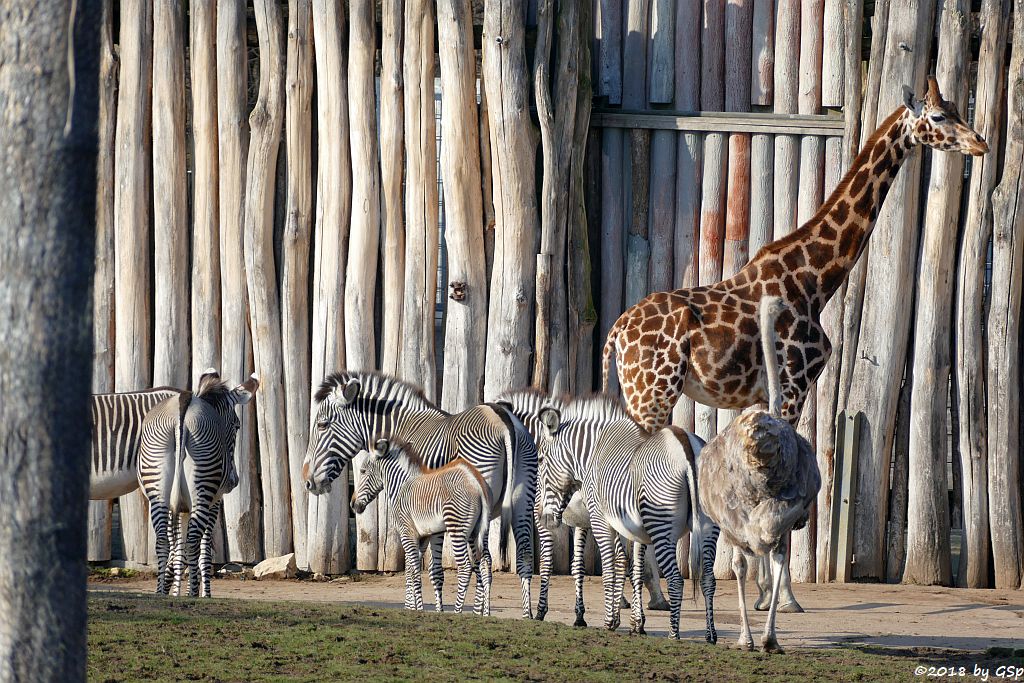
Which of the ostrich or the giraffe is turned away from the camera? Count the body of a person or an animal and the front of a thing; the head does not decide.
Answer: the ostrich

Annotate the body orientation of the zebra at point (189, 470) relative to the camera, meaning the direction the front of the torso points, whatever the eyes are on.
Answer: away from the camera

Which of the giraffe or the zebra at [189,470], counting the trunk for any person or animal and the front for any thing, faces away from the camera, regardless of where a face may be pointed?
the zebra

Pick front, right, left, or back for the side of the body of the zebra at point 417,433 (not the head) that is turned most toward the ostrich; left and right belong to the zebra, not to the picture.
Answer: back

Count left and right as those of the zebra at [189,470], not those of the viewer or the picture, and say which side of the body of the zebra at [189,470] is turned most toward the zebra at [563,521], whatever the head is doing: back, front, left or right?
right

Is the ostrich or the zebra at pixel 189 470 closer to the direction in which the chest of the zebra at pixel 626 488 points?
the zebra

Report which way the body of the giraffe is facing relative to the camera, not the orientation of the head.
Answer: to the viewer's right

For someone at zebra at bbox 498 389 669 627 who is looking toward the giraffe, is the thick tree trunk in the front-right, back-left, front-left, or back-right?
back-right

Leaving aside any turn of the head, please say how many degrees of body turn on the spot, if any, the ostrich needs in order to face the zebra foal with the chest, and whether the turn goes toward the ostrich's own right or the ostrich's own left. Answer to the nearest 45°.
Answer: approximately 45° to the ostrich's own left

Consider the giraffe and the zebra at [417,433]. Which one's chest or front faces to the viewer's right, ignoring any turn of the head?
the giraffe

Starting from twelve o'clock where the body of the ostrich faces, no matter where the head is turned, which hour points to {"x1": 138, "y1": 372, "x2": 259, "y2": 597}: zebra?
The zebra is roughly at 10 o'clock from the ostrich.

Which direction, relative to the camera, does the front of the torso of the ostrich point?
away from the camera

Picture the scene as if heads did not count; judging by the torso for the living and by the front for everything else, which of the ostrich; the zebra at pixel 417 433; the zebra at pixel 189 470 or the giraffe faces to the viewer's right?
the giraffe

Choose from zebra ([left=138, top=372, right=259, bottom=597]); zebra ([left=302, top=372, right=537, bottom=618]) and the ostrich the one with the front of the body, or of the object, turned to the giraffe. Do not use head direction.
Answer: the ostrich

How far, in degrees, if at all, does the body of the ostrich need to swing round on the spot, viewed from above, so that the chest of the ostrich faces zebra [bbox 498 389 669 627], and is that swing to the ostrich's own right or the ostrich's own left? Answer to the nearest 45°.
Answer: approximately 45° to the ostrich's own left

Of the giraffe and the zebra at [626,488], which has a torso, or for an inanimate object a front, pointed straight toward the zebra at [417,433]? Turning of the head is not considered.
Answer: the zebra at [626,488]
